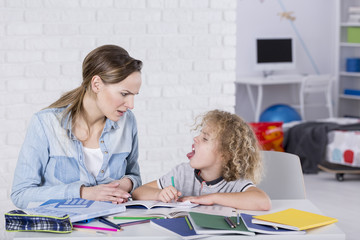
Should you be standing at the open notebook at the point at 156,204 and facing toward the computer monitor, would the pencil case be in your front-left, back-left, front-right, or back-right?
back-left

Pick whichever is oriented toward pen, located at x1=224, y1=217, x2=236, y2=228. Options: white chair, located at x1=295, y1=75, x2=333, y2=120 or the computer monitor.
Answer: the computer monitor

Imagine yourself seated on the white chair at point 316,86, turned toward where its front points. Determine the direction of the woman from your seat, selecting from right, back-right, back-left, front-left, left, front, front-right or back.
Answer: back-left

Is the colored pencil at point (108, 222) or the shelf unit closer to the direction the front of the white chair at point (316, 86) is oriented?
the shelf unit

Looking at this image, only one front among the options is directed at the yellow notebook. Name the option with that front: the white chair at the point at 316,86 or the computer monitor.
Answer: the computer monitor

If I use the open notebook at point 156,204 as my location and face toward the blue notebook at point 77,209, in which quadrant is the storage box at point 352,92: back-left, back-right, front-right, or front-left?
back-right

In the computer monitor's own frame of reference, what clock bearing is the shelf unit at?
The shelf unit is roughly at 8 o'clock from the computer monitor.

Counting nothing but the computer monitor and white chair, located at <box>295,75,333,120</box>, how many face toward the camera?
1

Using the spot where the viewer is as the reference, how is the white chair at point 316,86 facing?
facing away from the viewer and to the left of the viewer

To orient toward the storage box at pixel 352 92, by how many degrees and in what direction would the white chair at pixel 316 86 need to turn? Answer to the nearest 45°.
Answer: approximately 90° to its right
